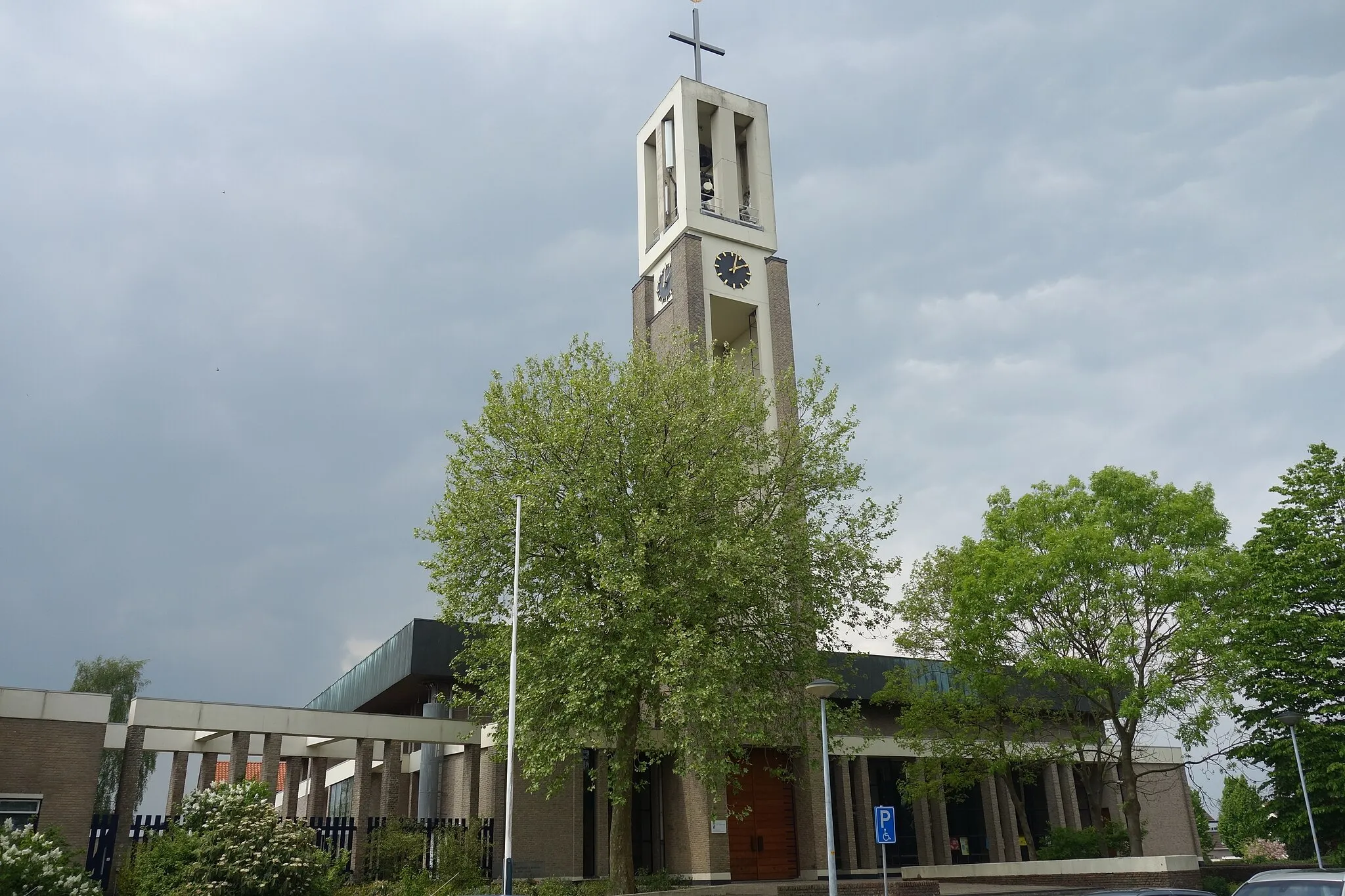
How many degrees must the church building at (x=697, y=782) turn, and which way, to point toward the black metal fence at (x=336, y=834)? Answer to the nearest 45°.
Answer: approximately 45° to its right

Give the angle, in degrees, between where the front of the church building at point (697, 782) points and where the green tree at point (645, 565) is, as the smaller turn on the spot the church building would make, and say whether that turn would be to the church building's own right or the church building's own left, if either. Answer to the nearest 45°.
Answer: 0° — it already faces it

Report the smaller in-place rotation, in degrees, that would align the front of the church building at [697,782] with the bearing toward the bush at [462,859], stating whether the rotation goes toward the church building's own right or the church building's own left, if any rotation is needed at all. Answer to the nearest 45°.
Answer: approximately 45° to the church building's own right

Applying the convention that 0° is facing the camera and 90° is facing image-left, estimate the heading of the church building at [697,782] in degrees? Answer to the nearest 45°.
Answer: approximately 0°

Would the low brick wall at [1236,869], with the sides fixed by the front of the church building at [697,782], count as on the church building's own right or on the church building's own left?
on the church building's own left

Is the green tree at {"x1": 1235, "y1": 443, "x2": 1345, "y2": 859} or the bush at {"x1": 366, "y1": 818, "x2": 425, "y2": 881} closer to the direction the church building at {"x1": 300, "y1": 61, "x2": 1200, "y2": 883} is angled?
the bush

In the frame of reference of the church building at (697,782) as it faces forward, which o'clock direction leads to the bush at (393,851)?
The bush is roughly at 1 o'clock from the church building.

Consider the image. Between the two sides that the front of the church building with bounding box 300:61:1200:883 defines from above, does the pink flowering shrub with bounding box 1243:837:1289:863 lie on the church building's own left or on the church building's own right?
on the church building's own left

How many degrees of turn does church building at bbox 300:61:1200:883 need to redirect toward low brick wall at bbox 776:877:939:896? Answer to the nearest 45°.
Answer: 0° — it already faces it

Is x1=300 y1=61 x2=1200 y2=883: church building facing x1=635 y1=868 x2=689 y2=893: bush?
yes
